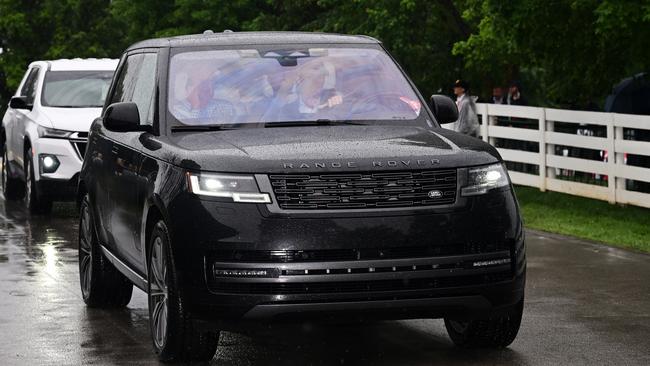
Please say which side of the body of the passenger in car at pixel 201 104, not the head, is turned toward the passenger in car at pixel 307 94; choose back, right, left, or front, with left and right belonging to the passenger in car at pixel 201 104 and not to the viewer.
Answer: left

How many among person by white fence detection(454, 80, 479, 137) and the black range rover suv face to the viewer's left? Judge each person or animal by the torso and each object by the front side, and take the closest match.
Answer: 1

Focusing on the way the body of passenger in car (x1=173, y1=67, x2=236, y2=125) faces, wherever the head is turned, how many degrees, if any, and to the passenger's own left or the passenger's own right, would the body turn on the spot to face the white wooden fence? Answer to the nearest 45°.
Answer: approximately 135° to the passenger's own left

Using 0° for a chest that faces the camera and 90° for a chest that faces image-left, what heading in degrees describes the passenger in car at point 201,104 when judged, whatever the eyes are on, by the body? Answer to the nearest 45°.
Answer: approximately 0°

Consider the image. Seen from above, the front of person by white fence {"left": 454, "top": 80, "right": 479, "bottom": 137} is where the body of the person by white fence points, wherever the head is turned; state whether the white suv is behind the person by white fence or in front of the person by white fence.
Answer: in front

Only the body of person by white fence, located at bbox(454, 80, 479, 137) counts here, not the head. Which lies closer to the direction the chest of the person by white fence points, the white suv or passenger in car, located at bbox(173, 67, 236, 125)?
the white suv

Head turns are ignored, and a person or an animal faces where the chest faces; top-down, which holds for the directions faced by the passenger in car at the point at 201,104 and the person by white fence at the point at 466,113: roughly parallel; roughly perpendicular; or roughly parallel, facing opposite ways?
roughly perpendicular

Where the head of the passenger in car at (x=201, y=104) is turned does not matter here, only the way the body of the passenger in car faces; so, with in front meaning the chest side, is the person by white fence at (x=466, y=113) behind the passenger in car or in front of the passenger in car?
behind

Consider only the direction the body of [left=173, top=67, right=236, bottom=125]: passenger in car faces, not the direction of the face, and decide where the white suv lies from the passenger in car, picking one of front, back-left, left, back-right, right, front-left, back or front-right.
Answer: back
